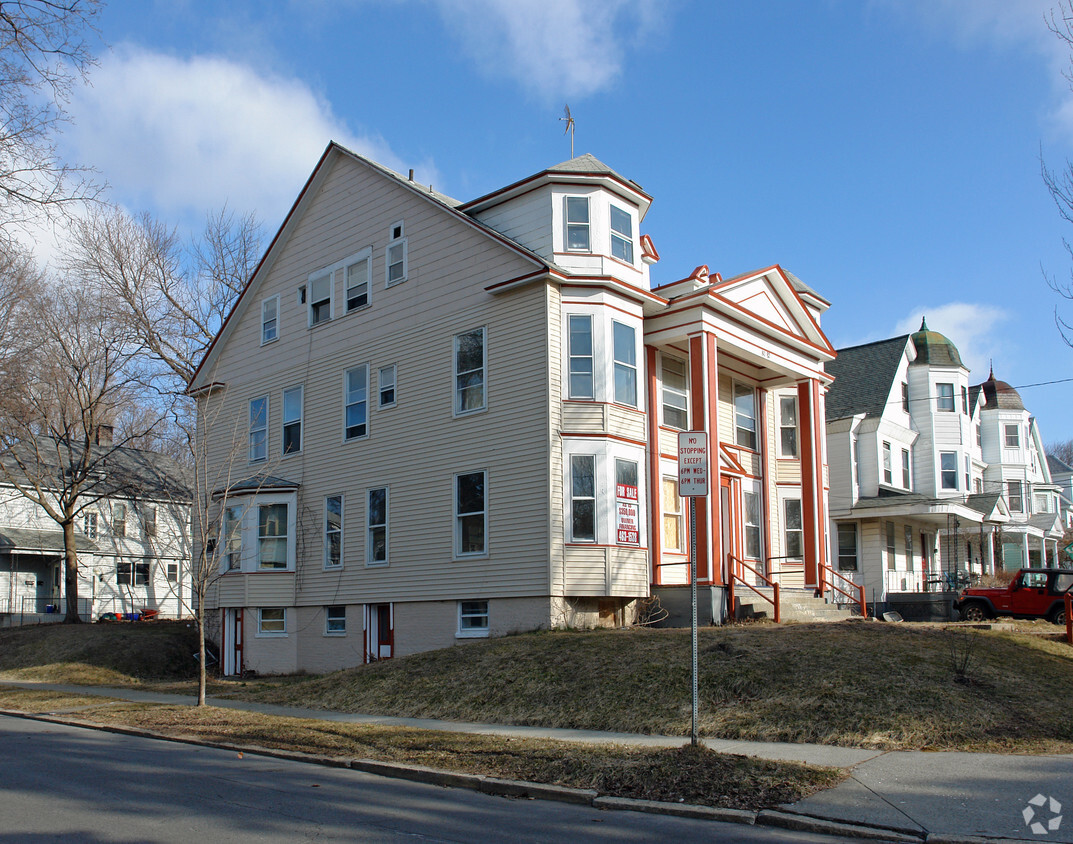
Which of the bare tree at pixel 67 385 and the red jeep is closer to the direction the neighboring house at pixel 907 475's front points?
the red jeep

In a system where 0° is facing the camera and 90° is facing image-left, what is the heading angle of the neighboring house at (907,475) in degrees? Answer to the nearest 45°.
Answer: approximately 315°

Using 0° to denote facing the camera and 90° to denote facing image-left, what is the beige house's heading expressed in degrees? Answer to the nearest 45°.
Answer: approximately 315°

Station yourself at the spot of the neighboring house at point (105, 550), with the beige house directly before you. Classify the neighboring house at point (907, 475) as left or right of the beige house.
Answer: left

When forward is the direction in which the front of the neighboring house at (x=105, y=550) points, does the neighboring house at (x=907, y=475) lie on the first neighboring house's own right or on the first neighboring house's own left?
on the first neighboring house's own left

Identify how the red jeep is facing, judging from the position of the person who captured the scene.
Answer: facing to the left of the viewer

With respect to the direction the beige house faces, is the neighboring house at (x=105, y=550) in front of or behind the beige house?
behind

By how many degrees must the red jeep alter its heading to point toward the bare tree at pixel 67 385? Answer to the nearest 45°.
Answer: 0° — it already faces it

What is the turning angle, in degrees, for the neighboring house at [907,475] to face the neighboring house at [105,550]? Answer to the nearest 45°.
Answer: approximately 135° to its right
